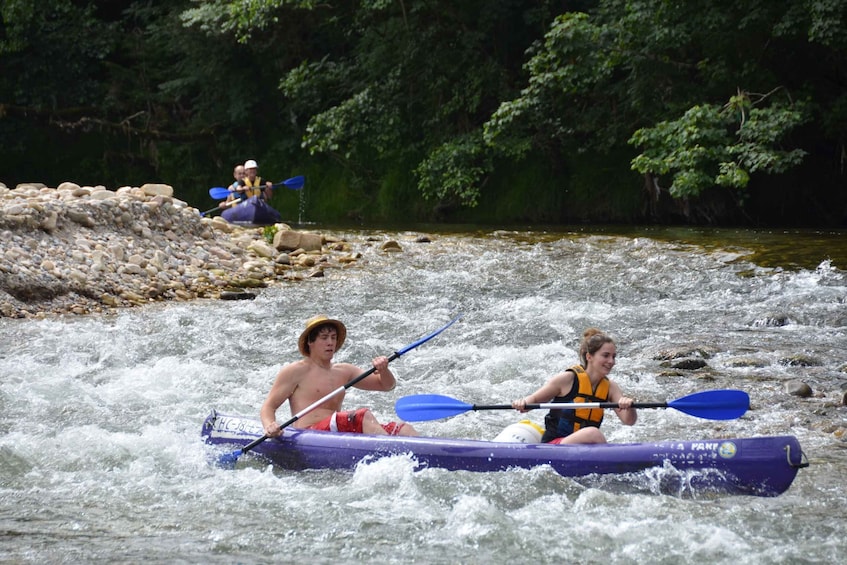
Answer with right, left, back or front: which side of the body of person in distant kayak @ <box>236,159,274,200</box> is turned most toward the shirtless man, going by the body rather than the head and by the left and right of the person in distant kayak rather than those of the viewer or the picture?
front

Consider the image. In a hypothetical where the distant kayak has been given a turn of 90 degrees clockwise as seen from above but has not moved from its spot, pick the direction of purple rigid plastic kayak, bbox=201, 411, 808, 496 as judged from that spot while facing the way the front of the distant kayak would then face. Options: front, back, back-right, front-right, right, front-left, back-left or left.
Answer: left

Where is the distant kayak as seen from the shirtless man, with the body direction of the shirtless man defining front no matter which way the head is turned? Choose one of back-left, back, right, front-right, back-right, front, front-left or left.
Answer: back-left

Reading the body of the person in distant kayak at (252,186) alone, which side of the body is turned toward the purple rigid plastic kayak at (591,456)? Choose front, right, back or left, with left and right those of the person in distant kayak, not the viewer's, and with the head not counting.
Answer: front

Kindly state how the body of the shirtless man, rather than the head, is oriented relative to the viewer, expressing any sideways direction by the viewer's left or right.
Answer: facing the viewer and to the right of the viewer

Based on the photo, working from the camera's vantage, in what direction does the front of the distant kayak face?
facing the viewer

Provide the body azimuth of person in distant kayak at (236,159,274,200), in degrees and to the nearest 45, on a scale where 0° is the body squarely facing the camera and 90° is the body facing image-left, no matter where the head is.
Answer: approximately 0°
